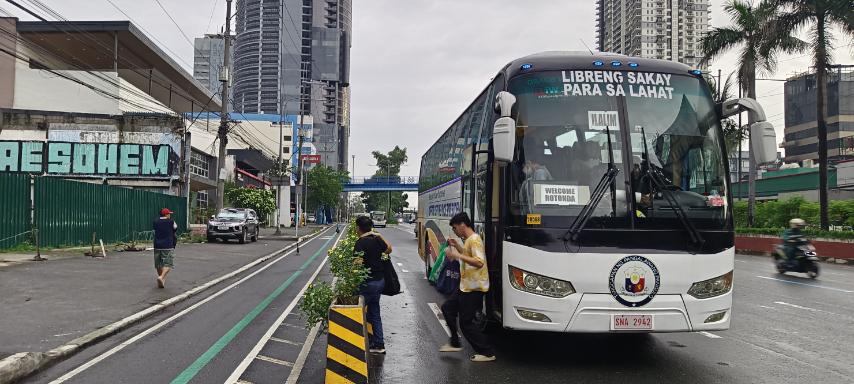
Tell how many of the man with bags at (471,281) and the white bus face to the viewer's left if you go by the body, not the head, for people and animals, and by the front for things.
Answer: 1

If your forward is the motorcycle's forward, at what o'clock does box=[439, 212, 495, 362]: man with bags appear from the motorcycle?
The man with bags is roughly at 2 o'clock from the motorcycle.

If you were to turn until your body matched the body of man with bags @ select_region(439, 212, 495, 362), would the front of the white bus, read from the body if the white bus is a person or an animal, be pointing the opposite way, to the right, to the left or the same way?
to the left

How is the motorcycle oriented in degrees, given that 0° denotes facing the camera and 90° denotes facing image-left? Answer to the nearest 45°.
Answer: approximately 315°

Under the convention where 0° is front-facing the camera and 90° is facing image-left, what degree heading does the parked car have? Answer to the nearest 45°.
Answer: approximately 45°

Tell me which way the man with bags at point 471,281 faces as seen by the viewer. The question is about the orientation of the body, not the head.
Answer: to the viewer's left

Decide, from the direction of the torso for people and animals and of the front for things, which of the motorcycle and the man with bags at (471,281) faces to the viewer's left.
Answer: the man with bags
